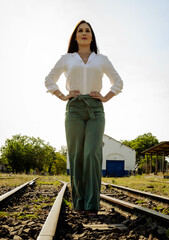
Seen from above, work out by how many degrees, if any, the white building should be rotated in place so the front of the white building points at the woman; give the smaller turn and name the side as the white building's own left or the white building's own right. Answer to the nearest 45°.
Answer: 0° — it already faces them

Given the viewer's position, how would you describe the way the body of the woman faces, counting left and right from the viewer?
facing the viewer

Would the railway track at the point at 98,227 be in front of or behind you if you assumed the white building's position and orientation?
in front

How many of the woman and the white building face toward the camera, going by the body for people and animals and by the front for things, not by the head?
2

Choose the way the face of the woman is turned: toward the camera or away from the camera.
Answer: toward the camera

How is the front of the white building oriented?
toward the camera

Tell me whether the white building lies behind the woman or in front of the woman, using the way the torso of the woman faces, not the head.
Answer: behind

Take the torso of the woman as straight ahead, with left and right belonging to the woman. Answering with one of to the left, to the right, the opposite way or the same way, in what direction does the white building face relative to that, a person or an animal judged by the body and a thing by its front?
the same way
